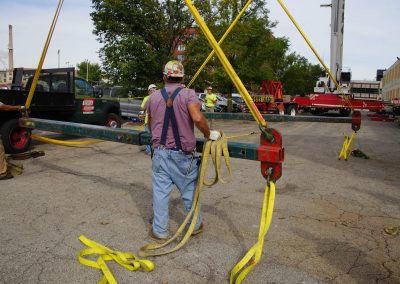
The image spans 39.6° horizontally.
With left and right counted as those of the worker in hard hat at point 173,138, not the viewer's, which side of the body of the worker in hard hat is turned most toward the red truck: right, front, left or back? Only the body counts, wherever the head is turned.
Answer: front

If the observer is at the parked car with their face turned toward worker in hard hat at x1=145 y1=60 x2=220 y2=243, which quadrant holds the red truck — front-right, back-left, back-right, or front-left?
back-left

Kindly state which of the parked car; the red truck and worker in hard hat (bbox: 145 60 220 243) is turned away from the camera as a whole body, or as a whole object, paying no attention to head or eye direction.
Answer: the worker in hard hat

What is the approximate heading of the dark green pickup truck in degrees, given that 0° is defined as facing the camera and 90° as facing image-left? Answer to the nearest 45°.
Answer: approximately 225°

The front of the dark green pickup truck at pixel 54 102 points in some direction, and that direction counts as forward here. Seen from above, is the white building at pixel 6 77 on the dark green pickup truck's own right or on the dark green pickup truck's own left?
on the dark green pickup truck's own left

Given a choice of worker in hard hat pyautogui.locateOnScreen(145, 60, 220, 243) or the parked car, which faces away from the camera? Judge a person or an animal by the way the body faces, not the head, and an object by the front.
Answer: the worker in hard hat

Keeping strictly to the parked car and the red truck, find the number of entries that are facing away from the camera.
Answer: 0

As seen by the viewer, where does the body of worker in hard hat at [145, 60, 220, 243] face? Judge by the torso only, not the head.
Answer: away from the camera

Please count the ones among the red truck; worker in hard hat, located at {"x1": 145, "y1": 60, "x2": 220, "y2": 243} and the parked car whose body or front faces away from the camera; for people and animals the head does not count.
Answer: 1

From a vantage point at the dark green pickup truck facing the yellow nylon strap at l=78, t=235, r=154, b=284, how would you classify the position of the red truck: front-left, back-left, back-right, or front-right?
back-left

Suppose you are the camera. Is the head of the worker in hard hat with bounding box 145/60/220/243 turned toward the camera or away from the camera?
away from the camera
